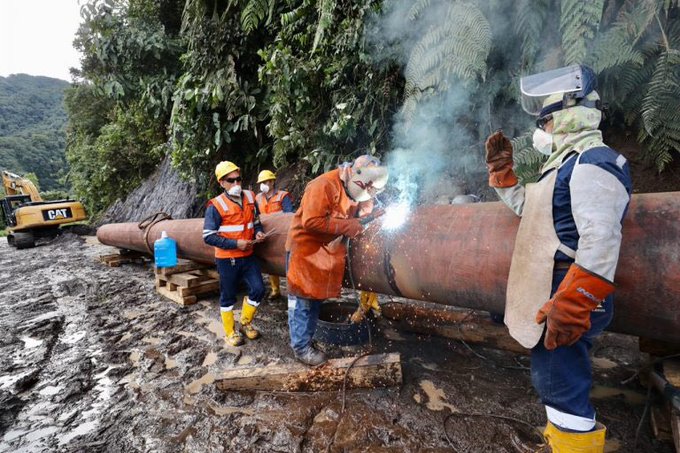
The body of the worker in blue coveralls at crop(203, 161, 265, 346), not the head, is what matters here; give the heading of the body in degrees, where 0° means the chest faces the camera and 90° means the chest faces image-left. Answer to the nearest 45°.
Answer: approximately 315°

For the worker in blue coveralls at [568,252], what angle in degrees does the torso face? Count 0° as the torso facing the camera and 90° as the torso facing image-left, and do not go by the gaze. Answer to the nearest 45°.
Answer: approximately 90°

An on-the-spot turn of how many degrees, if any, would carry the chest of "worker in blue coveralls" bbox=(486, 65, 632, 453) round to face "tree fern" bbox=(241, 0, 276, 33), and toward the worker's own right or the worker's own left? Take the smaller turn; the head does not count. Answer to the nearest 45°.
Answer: approximately 45° to the worker's own right

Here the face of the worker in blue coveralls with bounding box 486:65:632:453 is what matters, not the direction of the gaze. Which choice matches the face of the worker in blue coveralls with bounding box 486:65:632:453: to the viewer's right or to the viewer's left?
to the viewer's left

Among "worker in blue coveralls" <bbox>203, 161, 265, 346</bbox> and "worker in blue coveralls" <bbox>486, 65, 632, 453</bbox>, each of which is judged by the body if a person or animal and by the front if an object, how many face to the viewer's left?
1

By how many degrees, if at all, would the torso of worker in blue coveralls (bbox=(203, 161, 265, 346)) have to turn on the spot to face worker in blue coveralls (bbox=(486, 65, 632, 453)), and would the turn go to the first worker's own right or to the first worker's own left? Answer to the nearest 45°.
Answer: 0° — they already face them
